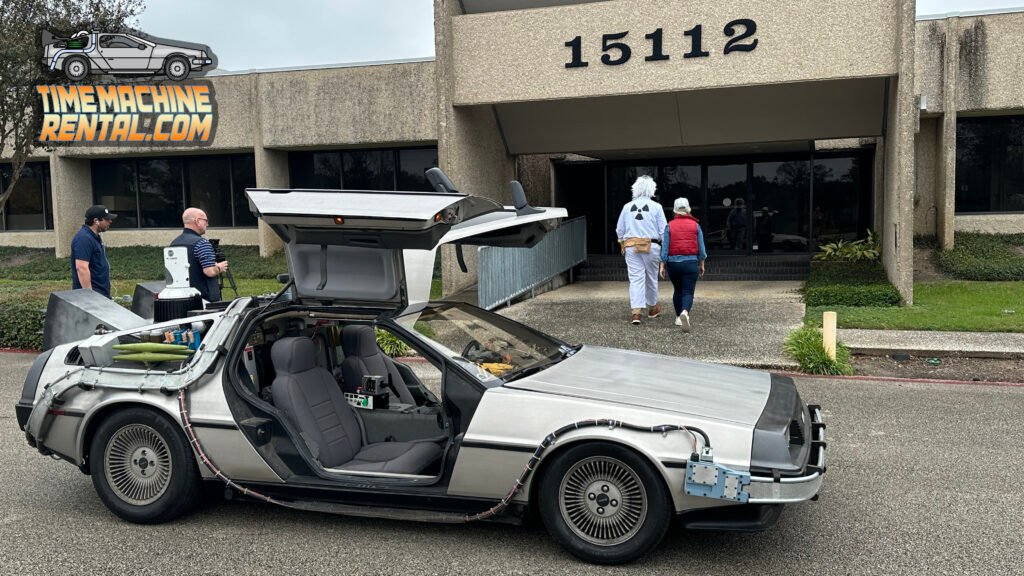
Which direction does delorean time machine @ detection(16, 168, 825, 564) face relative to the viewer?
to the viewer's right

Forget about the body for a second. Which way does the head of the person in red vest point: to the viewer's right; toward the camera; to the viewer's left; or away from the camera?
away from the camera

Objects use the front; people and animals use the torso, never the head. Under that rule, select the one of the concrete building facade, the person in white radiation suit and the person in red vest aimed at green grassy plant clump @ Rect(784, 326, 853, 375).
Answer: the concrete building facade

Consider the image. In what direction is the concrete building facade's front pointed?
toward the camera

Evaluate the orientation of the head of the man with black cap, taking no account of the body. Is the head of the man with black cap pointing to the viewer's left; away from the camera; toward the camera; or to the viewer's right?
to the viewer's right

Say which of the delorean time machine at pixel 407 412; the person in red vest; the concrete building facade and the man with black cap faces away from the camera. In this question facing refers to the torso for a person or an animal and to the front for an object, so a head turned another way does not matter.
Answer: the person in red vest

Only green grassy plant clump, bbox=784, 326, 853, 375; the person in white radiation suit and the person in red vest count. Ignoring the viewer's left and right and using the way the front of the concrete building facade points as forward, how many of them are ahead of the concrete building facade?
3

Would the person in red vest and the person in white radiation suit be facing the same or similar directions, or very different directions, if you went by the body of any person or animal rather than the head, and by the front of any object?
same or similar directions

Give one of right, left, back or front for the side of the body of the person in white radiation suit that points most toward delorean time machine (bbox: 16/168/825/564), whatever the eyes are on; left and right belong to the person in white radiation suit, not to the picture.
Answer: back

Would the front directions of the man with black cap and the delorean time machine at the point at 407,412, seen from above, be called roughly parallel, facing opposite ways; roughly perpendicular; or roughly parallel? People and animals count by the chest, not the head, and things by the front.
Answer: roughly parallel

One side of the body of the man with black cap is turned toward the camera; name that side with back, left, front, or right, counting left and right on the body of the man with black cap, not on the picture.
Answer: right

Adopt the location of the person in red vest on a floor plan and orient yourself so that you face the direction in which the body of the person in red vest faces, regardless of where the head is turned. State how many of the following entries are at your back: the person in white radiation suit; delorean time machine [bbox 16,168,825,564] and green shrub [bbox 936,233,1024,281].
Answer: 1

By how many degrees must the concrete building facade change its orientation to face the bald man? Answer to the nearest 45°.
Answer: approximately 45° to its right

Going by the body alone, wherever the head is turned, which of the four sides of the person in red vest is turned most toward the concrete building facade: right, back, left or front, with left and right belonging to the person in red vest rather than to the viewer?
front

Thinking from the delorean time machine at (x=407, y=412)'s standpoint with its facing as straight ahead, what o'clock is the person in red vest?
The person in red vest is roughly at 10 o'clock from the delorean time machine.

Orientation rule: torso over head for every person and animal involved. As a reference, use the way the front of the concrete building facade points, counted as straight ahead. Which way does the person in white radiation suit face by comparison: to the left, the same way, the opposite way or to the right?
the opposite way

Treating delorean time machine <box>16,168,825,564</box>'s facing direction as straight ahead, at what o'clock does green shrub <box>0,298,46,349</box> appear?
The green shrub is roughly at 8 o'clock from the delorean time machine.

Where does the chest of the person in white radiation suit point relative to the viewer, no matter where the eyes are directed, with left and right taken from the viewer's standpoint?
facing away from the viewer

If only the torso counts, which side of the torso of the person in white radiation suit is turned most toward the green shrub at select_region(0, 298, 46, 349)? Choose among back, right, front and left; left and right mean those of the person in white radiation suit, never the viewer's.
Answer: left

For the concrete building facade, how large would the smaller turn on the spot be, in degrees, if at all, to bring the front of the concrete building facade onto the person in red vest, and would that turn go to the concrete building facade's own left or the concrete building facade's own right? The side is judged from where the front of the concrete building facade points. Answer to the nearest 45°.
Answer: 0° — it already faces them
